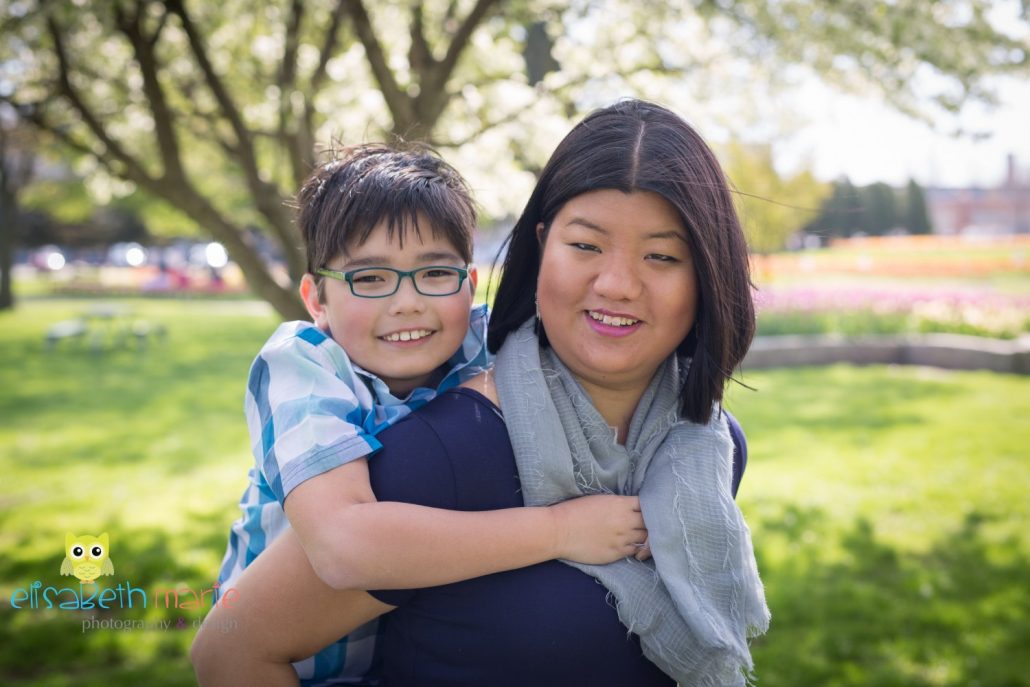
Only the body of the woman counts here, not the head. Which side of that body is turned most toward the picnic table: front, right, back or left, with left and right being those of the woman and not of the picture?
back

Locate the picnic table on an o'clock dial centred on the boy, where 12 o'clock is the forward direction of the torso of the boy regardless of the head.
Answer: The picnic table is roughly at 7 o'clock from the boy.

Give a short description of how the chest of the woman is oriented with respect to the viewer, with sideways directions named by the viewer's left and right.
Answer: facing the viewer and to the right of the viewer

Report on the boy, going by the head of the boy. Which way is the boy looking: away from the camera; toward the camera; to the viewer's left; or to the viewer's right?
toward the camera

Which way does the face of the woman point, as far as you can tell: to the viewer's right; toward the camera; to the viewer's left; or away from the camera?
toward the camera

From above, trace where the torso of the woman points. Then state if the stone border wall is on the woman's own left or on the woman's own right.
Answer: on the woman's own left

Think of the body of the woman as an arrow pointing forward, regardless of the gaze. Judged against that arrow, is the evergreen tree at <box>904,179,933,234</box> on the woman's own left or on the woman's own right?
on the woman's own left
